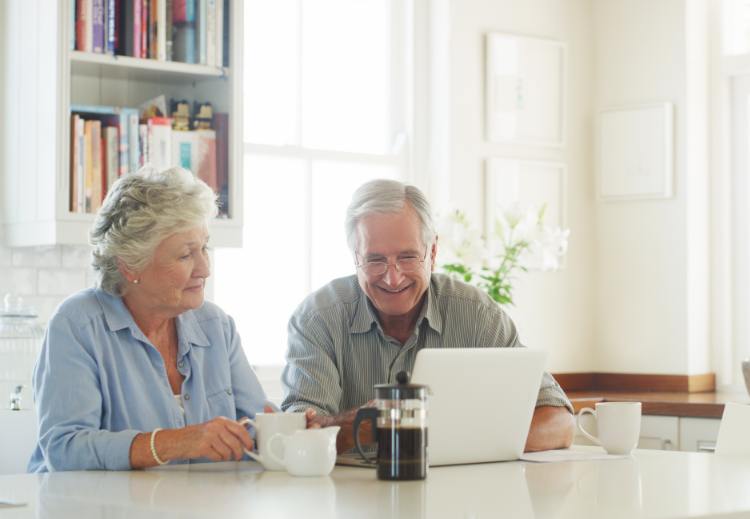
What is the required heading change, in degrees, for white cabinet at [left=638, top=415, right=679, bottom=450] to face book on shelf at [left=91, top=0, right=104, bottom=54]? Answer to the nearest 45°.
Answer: approximately 45° to its right

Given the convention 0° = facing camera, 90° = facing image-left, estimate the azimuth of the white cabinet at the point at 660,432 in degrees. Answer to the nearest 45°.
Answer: approximately 0°

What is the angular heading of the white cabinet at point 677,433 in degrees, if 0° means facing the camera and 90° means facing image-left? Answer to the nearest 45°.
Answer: approximately 0°

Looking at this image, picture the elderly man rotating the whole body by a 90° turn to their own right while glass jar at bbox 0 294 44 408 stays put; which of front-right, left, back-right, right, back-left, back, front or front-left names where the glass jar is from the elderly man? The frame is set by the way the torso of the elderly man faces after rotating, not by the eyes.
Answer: front-right

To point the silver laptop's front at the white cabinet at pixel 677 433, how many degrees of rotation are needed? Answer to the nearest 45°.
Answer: approximately 45° to its right
